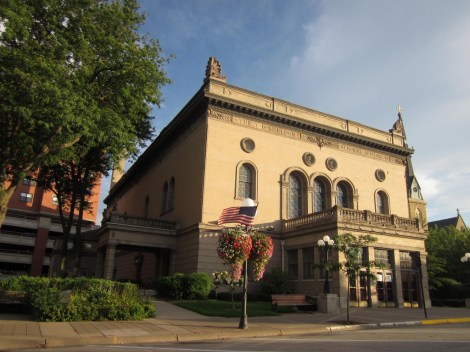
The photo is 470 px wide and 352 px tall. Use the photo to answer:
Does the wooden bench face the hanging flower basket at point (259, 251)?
no

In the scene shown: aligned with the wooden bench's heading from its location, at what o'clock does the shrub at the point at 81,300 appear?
The shrub is roughly at 3 o'clock from the wooden bench.

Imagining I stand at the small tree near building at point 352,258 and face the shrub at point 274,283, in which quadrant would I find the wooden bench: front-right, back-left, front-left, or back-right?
front-left

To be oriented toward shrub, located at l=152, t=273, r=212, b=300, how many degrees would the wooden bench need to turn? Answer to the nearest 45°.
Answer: approximately 135° to its right

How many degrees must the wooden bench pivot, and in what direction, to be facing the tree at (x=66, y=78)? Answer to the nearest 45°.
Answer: approximately 90° to its right

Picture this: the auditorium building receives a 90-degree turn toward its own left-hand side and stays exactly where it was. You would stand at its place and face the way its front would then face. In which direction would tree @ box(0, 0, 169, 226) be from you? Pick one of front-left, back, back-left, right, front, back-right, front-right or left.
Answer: back

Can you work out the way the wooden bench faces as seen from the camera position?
facing the viewer and to the right of the viewer

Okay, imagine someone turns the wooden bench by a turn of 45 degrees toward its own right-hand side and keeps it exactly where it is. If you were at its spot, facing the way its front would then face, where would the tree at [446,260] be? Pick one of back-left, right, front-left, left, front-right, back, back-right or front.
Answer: back-left

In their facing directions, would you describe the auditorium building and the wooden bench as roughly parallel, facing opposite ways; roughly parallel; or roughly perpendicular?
roughly parallel

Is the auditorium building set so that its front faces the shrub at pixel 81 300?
no

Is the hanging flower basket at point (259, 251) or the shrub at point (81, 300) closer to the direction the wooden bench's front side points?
the hanging flower basket

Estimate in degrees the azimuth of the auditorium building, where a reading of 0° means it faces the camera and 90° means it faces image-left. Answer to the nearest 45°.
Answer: approximately 315°

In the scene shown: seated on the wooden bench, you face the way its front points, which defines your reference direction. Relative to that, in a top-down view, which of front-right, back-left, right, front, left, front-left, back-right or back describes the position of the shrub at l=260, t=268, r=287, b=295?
back-left

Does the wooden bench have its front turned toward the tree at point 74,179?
no

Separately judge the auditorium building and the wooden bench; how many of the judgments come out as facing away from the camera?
0
